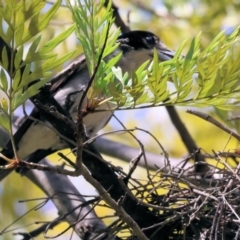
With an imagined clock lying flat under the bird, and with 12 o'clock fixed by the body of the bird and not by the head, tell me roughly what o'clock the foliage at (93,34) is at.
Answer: The foliage is roughly at 3 o'clock from the bird.

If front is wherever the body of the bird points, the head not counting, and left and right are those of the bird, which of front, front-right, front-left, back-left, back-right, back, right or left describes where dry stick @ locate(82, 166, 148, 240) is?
right

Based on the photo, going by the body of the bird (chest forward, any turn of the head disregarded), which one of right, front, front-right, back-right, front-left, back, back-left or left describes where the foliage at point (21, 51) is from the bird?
right

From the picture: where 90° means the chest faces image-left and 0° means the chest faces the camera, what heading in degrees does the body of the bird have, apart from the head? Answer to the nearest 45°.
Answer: approximately 270°
